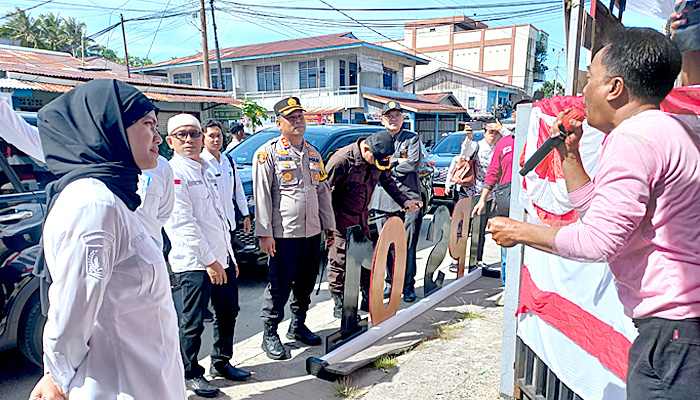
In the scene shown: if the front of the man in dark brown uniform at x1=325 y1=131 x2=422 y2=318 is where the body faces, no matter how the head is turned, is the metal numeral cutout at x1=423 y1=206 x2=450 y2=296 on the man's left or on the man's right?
on the man's left

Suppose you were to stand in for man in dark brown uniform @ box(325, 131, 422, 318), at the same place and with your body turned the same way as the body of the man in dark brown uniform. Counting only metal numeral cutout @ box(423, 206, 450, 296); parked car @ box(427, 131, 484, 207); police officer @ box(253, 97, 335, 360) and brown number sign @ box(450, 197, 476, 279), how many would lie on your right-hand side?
1

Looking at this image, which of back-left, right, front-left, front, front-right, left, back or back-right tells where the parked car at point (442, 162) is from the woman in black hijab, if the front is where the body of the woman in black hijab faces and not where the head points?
front-left

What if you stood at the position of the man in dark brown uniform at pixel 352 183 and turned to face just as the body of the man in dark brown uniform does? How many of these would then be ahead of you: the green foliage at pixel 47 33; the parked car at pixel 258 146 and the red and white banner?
1

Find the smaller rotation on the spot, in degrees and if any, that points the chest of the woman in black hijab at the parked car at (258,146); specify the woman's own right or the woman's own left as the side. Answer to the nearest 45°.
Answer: approximately 45° to the woman's own left

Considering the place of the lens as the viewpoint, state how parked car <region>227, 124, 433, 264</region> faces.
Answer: facing the viewer and to the left of the viewer

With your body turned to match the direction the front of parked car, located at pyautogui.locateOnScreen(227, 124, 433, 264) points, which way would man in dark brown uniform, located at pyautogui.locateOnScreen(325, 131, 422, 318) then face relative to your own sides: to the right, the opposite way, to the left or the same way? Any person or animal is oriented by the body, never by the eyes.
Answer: to the left

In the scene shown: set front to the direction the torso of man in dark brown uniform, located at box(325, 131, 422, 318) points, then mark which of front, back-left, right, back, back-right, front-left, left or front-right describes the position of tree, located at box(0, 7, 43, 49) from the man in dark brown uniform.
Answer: back

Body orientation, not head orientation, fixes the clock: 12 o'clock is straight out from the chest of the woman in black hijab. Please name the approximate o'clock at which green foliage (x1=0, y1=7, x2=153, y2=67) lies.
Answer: The green foliage is roughly at 9 o'clock from the woman in black hijab.

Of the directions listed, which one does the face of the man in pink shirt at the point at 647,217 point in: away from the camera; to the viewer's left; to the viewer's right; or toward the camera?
to the viewer's left

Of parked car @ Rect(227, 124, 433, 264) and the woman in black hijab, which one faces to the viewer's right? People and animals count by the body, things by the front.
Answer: the woman in black hijab

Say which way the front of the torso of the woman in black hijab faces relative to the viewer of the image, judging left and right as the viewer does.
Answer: facing to the right of the viewer

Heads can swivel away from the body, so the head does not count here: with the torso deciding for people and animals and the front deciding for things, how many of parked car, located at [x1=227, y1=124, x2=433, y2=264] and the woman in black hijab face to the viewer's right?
1

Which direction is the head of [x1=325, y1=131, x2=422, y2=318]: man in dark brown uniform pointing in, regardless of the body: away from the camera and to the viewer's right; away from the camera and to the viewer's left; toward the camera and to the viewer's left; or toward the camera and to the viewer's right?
toward the camera and to the viewer's right
